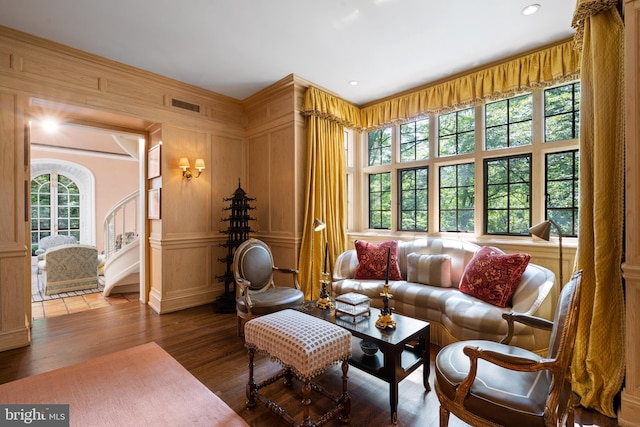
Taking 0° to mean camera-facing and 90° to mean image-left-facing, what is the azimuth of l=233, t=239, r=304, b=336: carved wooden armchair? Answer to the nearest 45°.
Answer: approximately 315°

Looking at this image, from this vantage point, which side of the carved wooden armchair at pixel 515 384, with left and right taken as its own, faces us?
left

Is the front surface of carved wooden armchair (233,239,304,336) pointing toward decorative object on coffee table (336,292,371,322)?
yes

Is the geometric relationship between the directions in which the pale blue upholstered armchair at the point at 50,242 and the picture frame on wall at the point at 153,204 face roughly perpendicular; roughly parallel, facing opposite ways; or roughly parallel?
roughly perpendicular

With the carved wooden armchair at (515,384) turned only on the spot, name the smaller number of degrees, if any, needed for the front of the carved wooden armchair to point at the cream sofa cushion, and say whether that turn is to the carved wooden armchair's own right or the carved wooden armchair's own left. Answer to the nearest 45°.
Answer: approximately 45° to the carved wooden armchair's own right

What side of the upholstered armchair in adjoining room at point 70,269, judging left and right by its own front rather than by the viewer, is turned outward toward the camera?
back
